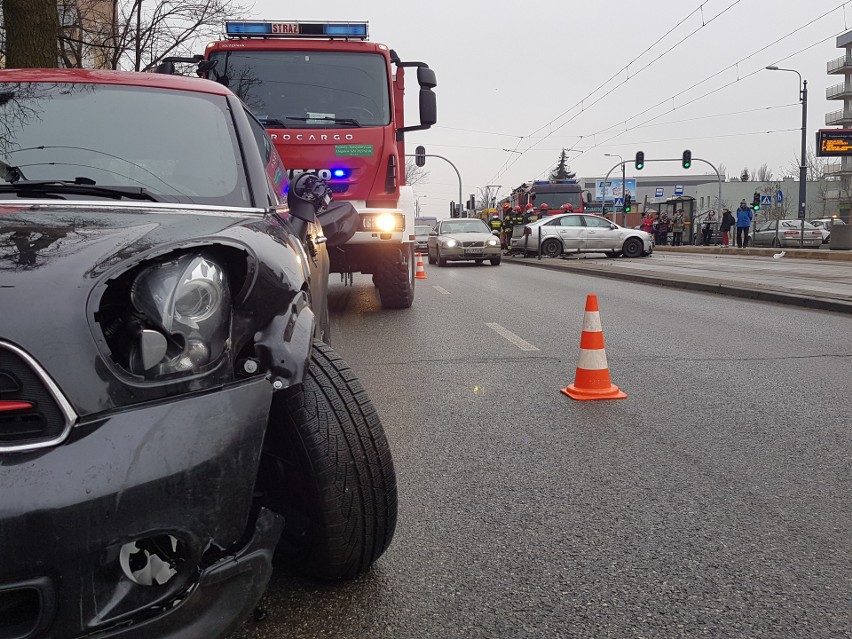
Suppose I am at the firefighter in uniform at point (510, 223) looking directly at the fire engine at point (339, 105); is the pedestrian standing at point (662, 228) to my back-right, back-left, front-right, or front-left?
back-left

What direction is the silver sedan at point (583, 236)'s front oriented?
to the viewer's right

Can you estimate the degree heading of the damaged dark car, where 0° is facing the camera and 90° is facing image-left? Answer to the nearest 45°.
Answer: approximately 0°

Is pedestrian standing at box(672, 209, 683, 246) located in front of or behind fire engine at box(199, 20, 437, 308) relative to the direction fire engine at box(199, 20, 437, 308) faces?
behind

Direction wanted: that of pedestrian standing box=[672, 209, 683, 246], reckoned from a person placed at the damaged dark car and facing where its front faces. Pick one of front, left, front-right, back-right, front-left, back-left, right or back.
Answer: back-left

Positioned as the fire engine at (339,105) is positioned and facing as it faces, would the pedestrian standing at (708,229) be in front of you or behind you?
behind

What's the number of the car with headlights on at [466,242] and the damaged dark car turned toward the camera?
2
